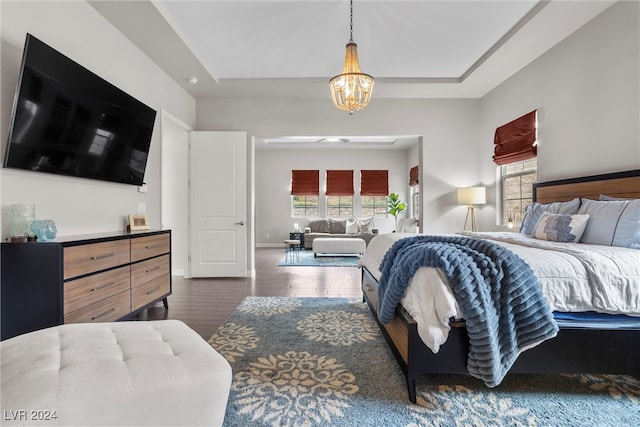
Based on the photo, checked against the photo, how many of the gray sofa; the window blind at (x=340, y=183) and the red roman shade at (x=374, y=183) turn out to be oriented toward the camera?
3

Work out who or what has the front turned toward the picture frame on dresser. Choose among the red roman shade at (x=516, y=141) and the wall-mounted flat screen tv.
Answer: the red roman shade

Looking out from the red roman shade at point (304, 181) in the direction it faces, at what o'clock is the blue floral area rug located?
The blue floral area rug is roughly at 12 o'clock from the red roman shade.

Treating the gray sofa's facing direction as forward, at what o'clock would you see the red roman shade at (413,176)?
The red roman shade is roughly at 9 o'clock from the gray sofa.

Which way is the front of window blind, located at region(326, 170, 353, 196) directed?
toward the camera

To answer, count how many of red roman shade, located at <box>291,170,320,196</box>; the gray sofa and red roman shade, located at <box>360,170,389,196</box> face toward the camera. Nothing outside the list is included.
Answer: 3

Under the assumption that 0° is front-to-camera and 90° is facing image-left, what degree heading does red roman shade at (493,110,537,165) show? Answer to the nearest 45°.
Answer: approximately 45°

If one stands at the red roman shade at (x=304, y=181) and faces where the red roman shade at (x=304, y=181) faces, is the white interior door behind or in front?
in front

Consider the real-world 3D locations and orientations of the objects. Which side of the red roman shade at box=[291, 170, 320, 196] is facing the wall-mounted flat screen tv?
front

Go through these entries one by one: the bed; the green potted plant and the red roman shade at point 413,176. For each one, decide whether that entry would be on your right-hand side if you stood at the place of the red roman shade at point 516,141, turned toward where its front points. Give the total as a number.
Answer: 2

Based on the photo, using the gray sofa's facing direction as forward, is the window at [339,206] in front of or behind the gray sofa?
behind

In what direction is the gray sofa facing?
toward the camera

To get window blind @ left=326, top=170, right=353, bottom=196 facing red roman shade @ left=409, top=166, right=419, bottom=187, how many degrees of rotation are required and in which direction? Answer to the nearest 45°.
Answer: approximately 90° to its left
